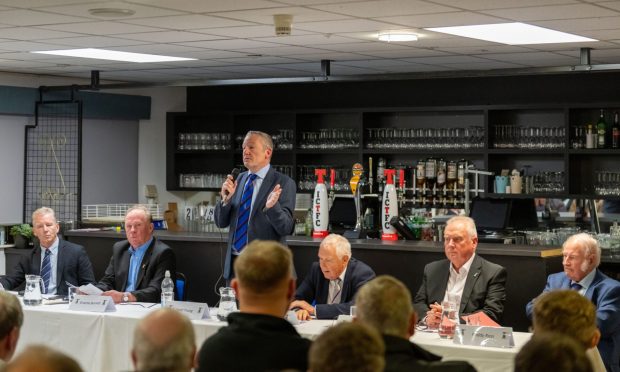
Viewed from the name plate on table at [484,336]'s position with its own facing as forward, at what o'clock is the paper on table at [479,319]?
The paper on table is roughly at 6 o'clock from the name plate on table.

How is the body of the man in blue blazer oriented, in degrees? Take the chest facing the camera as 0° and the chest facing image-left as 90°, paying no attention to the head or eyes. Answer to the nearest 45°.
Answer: approximately 45°

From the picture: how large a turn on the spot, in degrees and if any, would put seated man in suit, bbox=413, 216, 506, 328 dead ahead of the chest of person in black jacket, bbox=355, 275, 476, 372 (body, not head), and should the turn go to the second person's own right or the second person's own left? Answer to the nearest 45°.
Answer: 0° — they already face them

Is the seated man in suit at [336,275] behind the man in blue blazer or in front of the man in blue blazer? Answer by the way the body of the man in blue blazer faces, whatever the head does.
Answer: in front

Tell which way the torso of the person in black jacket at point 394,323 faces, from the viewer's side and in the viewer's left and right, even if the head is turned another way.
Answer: facing away from the viewer

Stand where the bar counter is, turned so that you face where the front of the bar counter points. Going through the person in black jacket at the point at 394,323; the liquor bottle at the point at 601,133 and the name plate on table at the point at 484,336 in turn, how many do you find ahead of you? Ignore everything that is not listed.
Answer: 2

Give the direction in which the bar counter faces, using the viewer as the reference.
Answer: facing the viewer

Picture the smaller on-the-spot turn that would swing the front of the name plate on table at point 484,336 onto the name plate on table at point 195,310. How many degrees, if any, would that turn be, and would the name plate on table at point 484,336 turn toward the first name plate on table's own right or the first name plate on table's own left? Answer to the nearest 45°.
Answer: approximately 90° to the first name plate on table's own right

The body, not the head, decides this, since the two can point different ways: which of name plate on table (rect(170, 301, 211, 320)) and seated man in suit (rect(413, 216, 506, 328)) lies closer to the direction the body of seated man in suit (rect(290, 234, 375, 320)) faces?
the name plate on table

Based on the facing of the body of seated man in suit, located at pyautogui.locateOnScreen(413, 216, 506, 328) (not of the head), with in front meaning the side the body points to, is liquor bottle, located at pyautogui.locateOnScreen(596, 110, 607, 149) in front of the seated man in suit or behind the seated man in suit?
behind

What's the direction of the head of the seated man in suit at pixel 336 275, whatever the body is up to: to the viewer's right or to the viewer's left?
to the viewer's left

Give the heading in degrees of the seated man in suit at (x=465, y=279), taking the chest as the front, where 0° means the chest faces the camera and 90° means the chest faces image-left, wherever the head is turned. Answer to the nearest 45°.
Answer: approximately 45°
